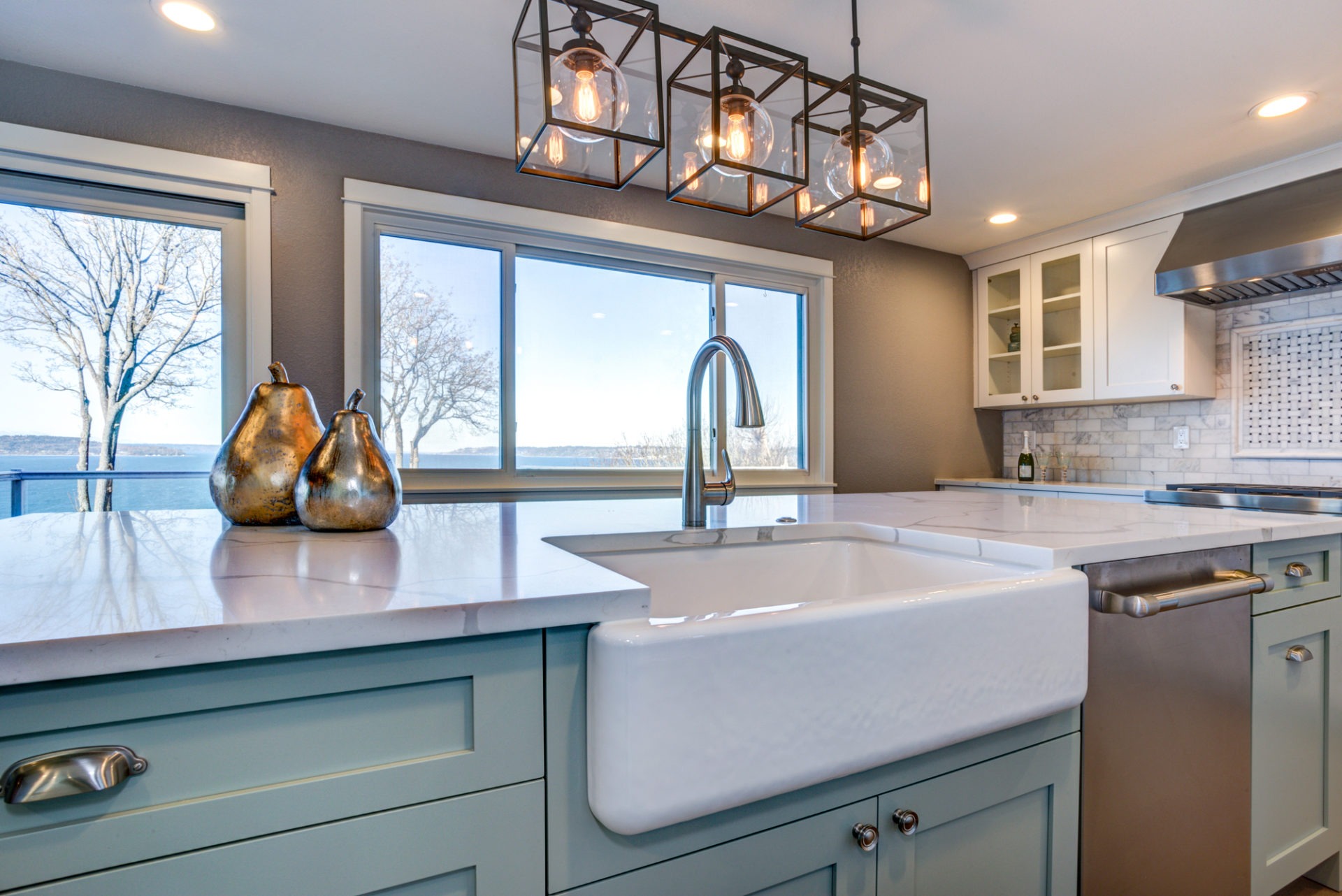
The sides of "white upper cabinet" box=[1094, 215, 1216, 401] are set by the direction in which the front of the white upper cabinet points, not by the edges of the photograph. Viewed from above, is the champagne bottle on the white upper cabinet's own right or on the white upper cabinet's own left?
on the white upper cabinet's own right

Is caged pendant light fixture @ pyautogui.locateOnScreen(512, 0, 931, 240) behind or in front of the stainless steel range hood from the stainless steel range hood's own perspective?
in front

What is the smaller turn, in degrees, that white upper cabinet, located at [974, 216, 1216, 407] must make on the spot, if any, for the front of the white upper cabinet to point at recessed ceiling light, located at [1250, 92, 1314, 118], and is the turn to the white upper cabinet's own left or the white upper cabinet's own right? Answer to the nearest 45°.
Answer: approximately 90° to the white upper cabinet's own left

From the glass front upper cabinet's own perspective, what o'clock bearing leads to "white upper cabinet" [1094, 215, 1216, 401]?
The white upper cabinet is roughly at 9 o'clock from the glass front upper cabinet.

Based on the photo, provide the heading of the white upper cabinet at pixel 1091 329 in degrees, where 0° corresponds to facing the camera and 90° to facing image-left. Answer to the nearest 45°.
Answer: approximately 45°

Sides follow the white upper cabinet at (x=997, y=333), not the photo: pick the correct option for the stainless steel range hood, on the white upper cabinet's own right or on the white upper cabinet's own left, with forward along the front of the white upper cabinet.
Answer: on the white upper cabinet's own left

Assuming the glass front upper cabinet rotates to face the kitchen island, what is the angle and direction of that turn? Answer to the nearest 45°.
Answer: approximately 45° to its left

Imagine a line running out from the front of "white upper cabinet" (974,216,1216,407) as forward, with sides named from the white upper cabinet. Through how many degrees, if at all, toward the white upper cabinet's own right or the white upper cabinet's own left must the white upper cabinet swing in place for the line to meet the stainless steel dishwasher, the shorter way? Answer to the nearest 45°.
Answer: approximately 45° to the white upper cabinet's own left

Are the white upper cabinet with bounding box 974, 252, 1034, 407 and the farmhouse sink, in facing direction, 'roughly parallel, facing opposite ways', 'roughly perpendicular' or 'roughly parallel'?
roughly perpendicular

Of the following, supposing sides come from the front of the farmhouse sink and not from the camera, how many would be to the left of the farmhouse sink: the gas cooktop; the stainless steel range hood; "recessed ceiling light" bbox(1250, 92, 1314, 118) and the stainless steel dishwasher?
4

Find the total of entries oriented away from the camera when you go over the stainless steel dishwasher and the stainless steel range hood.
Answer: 0

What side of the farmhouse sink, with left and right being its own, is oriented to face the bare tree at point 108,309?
back

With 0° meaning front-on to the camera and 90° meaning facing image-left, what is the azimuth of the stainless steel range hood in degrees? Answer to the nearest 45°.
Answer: approximately 45°

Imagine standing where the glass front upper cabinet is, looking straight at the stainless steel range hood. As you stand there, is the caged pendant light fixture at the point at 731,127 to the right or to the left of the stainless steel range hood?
right
